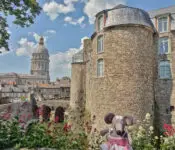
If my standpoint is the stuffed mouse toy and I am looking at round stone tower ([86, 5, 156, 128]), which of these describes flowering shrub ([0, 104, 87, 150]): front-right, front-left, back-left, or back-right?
front-left

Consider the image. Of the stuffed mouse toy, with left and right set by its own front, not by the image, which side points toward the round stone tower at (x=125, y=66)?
back

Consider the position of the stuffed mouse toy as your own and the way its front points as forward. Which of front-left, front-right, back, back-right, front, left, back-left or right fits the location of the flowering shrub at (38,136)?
back-right

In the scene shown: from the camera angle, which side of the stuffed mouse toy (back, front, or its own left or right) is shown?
front
